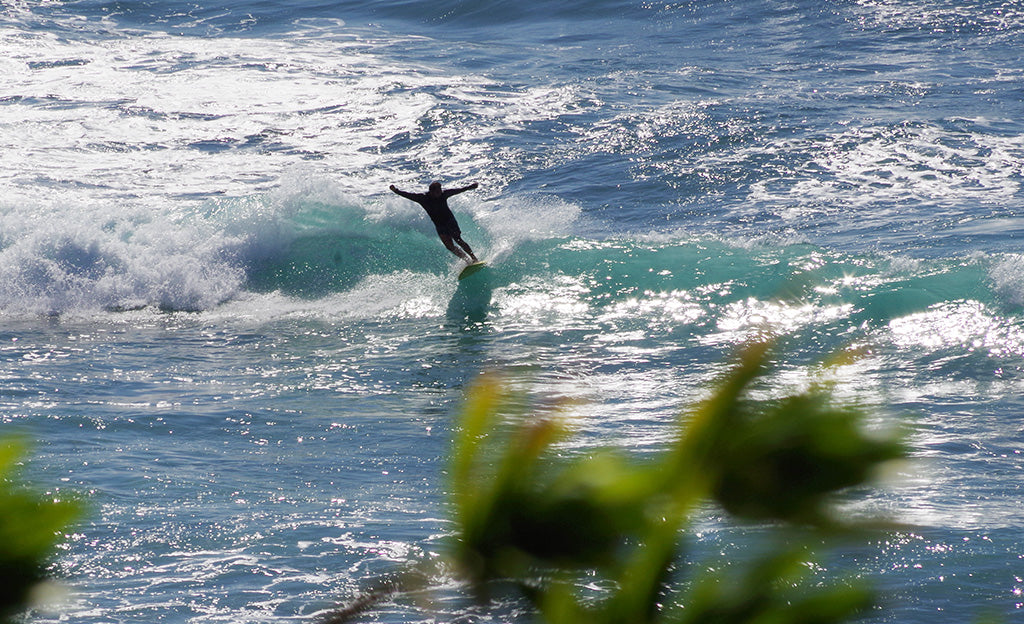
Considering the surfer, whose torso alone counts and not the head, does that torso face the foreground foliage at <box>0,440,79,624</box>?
yes

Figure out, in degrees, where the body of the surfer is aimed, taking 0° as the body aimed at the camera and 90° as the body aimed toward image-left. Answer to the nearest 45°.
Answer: approximately 0°

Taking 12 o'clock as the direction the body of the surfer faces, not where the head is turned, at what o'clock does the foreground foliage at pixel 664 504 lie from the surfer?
The foreground foliage is roughly at 12 o'clock from the surfer.
